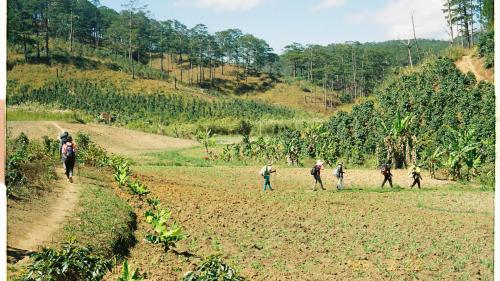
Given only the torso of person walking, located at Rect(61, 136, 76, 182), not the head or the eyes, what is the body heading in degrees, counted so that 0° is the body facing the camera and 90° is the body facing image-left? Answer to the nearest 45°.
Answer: approximately 180°

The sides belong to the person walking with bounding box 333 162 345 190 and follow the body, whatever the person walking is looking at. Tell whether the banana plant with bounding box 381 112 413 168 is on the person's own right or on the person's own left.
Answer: on the person's own left

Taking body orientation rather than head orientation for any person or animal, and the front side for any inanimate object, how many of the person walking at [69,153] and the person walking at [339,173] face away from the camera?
1

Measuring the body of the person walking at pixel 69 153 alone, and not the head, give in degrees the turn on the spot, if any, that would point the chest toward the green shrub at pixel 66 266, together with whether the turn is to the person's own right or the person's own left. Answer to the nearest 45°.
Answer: approximately 180°

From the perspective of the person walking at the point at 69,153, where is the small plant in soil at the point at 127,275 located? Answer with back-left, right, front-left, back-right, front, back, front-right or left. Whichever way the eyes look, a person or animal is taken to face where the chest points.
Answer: back

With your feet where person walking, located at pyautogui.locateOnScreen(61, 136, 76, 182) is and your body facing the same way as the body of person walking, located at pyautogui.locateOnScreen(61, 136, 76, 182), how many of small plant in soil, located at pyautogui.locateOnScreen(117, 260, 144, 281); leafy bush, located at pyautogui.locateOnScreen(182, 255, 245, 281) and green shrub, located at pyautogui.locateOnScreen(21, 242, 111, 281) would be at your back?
3
